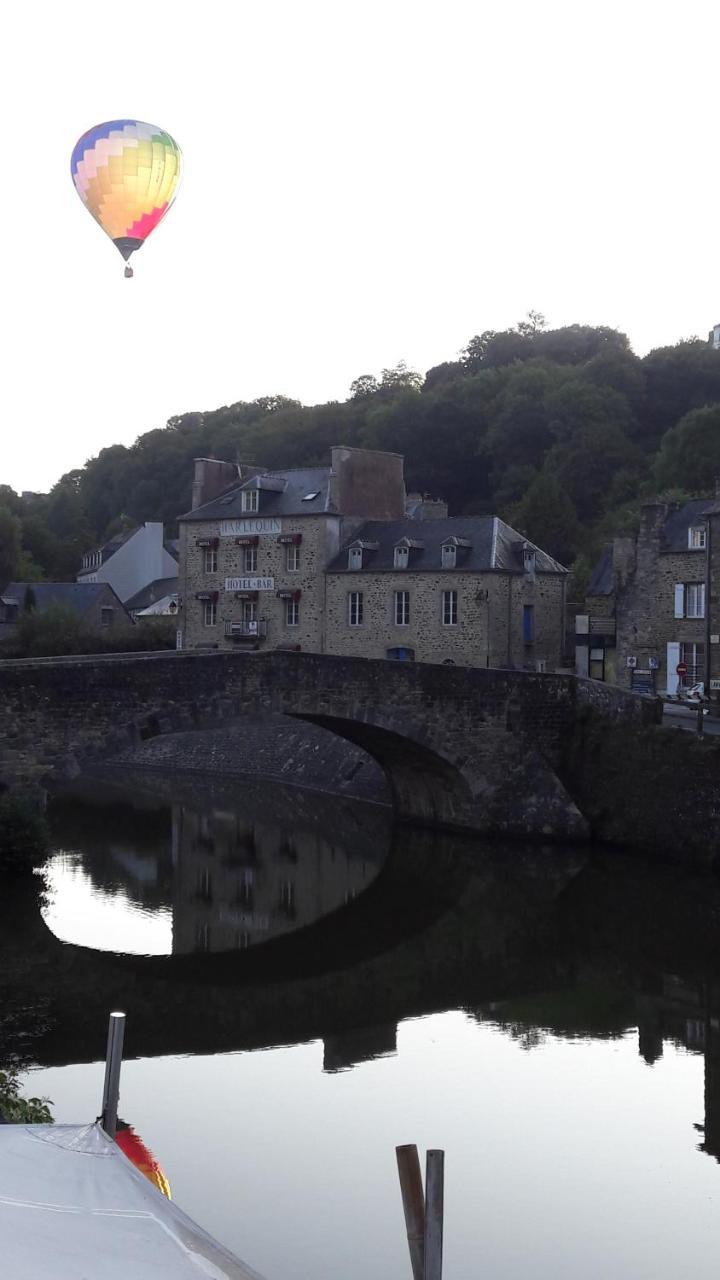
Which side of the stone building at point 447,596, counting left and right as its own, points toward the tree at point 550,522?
back

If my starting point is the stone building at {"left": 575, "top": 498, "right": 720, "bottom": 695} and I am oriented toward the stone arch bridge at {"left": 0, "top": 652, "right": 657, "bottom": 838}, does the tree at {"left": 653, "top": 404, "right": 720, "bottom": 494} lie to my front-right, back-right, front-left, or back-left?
back-right

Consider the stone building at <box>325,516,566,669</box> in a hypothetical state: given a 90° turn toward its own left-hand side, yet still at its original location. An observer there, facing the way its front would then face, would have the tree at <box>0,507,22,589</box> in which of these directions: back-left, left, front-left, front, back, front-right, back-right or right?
back-left

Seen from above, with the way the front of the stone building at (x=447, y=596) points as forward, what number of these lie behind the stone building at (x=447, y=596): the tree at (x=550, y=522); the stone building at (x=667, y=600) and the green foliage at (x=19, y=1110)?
1

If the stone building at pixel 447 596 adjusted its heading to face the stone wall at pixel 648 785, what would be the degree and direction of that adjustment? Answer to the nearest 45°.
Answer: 0° — it already faces it

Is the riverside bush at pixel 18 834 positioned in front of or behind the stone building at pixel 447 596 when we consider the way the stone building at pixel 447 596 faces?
in front

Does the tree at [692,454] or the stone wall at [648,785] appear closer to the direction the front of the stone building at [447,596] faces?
the stone wall

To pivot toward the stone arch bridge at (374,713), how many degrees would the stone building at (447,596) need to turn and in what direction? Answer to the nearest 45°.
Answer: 0° — it already faces it

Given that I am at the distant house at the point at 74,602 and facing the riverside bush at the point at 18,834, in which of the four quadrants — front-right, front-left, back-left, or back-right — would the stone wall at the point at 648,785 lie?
front-left

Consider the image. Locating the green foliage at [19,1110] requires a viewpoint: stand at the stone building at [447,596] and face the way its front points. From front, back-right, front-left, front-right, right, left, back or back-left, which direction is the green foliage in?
front

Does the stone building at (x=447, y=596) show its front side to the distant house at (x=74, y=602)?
no

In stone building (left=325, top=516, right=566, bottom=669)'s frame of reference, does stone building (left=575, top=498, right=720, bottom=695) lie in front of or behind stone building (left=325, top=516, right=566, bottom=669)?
in front

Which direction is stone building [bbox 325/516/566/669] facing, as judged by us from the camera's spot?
facing the viewer

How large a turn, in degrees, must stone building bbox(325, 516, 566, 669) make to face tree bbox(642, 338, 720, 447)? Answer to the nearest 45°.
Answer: approximately 180°
